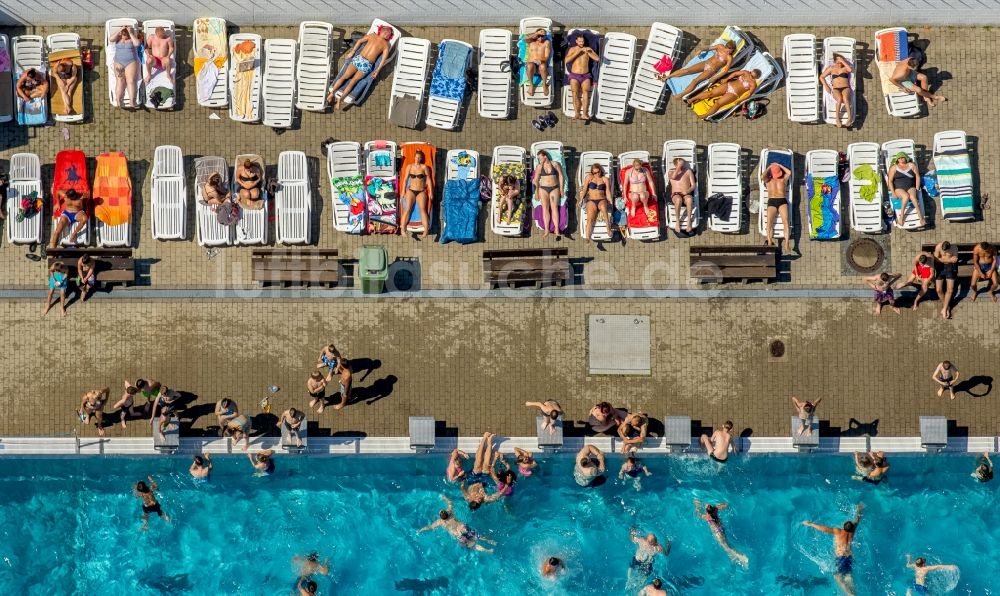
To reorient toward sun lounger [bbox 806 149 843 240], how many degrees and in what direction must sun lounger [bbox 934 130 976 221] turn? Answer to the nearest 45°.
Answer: approximately 45° to its right

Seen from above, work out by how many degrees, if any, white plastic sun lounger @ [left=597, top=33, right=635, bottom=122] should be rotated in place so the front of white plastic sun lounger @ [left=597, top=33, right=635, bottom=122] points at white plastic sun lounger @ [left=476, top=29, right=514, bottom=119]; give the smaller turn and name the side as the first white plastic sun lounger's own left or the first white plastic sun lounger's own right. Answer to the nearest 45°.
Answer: approximately 90° to the first white plastic sun lounger's own right

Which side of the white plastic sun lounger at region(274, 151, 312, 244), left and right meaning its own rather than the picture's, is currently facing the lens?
front

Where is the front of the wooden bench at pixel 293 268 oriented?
toward the camera

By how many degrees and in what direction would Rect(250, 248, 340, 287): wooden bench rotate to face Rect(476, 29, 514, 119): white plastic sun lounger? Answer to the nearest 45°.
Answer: approximately 90° to its left

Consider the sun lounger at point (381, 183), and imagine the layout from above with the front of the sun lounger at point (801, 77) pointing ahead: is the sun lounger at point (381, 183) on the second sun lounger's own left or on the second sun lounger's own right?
on the second sun lounger's own right

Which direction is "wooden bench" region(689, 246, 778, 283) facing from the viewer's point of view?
toward the camera

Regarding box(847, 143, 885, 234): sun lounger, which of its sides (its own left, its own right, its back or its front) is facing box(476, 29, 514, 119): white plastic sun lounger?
right

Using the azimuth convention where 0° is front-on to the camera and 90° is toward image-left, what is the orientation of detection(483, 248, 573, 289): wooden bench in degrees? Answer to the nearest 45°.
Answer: approximately 0°

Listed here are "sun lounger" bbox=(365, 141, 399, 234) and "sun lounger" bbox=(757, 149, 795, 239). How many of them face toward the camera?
2

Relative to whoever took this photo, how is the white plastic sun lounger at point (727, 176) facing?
facing the viewer
